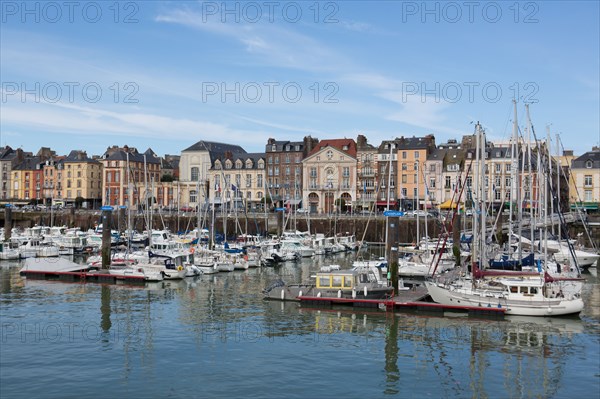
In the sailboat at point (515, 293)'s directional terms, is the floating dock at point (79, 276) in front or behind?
in front

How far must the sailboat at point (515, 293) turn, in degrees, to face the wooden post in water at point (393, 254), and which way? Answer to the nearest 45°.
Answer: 0° — it already faces it

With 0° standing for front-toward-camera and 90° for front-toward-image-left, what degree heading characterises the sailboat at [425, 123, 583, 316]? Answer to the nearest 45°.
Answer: approximately 90°

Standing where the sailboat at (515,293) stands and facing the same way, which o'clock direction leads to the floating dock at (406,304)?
The floating dock is roughly at 12 o'clock from the sailboat.
